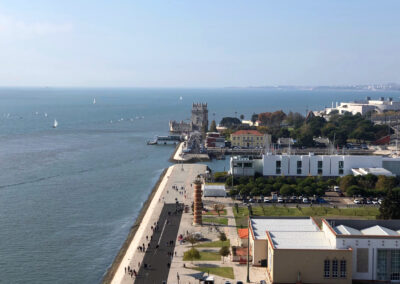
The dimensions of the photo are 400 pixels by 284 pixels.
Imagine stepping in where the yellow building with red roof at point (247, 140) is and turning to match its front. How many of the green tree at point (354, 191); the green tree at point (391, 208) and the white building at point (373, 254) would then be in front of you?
3

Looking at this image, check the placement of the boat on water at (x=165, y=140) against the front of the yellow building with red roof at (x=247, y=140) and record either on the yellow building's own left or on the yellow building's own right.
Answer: on the yellow building's own right

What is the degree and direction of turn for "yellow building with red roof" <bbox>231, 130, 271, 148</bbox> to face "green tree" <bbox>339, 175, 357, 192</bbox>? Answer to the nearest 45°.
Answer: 0° — it already faces it

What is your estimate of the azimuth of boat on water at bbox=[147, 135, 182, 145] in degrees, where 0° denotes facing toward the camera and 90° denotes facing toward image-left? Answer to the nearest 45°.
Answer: approximately 90°

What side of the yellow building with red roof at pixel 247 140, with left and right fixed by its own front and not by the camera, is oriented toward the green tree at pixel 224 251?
front

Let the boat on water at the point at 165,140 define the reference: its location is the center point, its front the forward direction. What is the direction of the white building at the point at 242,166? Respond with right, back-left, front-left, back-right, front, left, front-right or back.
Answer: left

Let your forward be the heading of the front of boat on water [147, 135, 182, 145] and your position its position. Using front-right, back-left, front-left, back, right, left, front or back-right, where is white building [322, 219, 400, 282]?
left

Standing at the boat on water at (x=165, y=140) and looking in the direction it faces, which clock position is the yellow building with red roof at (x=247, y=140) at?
The yellow building with red roof is roughly at 7 o'clock from the boat on water.

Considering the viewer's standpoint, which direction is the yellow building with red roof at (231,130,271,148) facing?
facing the viewer

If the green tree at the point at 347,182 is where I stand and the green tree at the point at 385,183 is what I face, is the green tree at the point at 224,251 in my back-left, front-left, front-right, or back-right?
back-right
